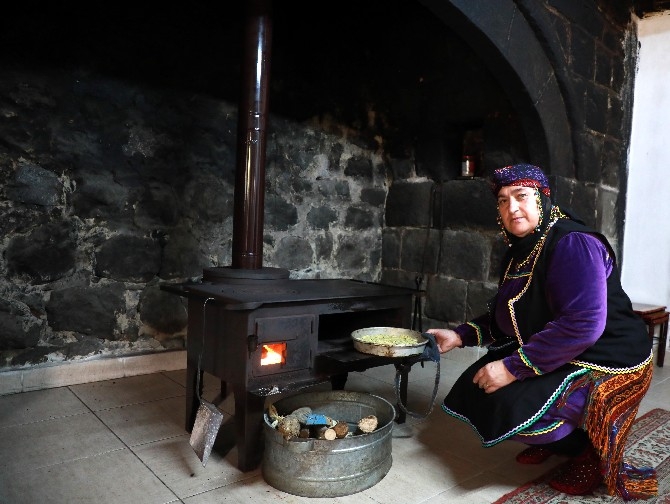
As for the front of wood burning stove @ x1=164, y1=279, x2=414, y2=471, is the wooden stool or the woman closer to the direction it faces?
the woman

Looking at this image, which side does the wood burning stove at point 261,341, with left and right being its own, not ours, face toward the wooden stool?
left

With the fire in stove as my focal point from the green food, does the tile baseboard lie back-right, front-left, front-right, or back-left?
front-right

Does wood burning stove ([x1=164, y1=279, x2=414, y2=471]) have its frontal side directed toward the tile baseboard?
no
